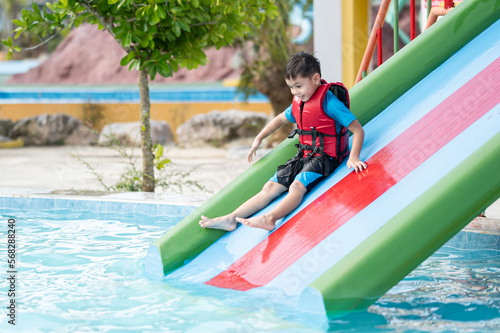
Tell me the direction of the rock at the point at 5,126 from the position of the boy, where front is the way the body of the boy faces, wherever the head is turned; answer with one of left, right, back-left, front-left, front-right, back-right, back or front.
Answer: right

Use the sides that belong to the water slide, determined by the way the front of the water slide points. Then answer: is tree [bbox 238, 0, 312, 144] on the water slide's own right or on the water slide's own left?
on the water slide's own right

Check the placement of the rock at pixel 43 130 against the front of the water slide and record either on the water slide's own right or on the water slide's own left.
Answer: on the water slide's own right

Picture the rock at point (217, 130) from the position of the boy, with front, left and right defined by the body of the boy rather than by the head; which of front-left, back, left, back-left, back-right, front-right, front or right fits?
back-right

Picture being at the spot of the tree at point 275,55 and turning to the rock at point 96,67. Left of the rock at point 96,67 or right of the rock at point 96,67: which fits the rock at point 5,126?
left

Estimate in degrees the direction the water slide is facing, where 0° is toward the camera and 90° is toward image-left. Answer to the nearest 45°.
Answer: approximately 45°

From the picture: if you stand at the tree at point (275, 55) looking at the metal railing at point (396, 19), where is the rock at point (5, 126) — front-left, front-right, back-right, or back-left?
back-right

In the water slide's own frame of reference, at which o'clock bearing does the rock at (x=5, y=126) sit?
The rock is roughly at 3 o'clock from the water slide.

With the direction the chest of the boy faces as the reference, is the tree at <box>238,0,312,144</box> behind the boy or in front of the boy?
behind
